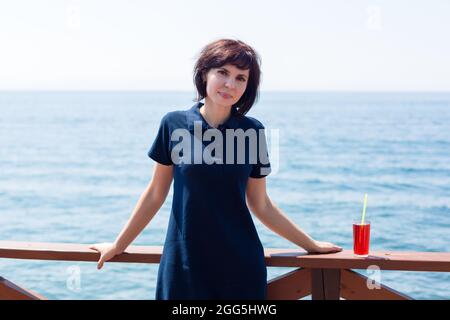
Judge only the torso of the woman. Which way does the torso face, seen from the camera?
toward the camera

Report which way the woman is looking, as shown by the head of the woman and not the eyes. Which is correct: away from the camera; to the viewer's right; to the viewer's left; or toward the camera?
toward the camera
